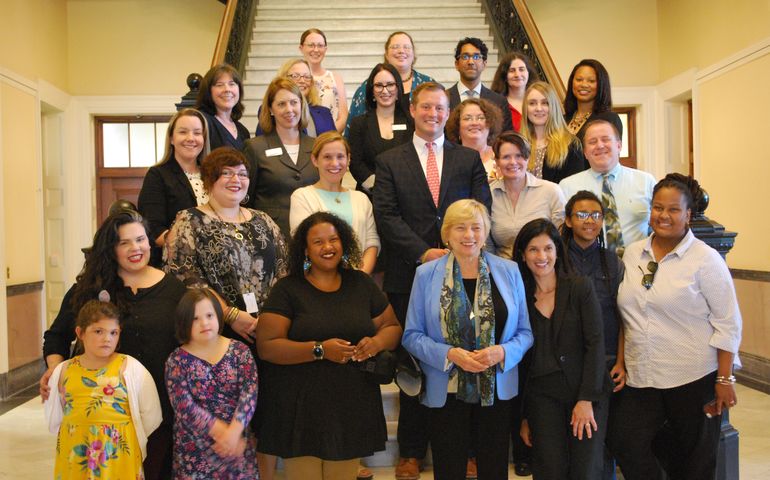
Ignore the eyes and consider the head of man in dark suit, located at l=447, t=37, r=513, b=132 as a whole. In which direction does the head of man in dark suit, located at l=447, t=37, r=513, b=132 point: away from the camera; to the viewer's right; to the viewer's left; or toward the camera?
toward the camera

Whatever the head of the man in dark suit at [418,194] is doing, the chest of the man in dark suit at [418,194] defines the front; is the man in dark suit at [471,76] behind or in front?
behind

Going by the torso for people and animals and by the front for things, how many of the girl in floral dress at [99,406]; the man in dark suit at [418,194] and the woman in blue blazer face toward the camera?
3

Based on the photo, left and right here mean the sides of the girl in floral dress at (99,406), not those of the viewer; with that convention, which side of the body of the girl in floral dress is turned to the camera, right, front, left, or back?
front

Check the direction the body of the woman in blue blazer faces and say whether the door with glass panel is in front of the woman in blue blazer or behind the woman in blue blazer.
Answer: behind

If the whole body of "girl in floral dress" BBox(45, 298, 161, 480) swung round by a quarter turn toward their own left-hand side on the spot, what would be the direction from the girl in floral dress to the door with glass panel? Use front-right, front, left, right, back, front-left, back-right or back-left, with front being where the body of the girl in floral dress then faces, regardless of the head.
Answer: left

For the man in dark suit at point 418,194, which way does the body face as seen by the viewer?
toward the camera

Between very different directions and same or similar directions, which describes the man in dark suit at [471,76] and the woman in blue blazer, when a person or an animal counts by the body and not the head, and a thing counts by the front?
same or similar directions

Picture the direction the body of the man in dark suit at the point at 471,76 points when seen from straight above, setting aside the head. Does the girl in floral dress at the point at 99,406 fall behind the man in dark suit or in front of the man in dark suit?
in front

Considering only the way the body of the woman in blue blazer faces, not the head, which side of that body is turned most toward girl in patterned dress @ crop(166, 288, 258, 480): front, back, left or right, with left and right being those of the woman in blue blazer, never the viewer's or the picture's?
right

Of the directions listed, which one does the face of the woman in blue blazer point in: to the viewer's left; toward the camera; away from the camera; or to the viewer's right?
toward the camera

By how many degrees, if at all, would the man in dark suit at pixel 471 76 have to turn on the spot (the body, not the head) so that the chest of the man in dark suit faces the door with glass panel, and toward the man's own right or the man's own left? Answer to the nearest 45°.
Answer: approximately 135° to the man's own right
